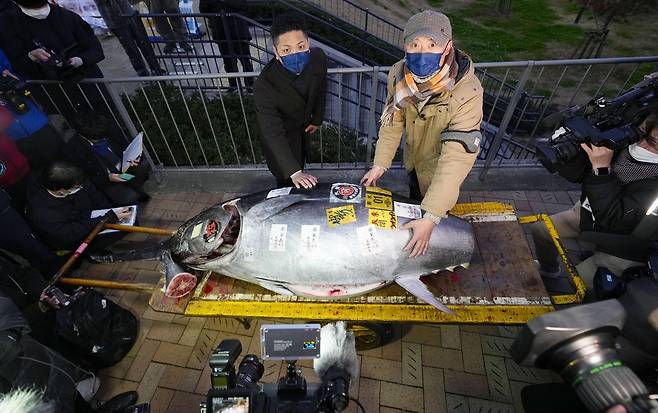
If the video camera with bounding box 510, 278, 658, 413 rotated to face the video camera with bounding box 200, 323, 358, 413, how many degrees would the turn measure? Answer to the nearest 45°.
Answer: approximately 90° to its left

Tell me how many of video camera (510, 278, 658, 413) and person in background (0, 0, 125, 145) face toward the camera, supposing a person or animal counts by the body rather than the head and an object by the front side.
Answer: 1

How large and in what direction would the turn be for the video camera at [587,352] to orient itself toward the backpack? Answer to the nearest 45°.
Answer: approximately 90° to its left

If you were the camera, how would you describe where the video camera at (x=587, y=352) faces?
facing away from the viewer and to the left of the viewer

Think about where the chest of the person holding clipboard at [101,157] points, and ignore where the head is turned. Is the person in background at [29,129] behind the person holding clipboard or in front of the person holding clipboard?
behind

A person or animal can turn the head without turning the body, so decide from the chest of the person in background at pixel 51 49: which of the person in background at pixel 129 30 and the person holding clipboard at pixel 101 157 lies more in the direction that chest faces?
the person holding clipboard

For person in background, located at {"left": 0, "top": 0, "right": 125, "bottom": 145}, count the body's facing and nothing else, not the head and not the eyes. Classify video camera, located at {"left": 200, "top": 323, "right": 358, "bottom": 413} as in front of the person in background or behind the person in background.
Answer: in front

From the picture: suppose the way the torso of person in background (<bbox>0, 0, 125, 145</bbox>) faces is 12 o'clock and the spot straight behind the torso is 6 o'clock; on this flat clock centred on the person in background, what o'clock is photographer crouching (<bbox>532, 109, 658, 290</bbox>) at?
The photographer crouching is roughly at 11 o'clock from the person in background.

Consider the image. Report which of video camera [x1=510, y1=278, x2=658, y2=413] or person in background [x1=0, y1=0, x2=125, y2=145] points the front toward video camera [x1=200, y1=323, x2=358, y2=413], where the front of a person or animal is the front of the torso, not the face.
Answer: the person in background

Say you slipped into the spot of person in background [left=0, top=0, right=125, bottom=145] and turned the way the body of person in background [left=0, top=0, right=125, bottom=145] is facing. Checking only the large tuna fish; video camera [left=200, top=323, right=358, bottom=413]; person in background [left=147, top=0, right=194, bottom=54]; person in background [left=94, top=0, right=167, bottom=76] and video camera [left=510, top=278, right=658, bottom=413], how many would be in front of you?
3

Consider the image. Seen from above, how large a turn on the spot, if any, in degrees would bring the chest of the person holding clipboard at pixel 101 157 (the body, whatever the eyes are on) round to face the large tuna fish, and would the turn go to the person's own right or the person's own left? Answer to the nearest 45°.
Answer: approximately 45° to the person's own right

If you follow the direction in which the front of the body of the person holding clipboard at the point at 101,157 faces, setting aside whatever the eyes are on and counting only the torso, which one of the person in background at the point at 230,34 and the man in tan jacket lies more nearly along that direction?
the man in tan jacket
